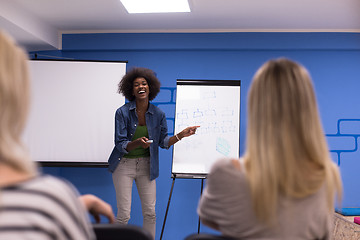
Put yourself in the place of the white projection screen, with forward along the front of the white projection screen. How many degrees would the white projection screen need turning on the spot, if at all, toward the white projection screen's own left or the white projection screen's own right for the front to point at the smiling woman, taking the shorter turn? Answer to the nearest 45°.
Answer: approximately 45° to the white projection screen's own left

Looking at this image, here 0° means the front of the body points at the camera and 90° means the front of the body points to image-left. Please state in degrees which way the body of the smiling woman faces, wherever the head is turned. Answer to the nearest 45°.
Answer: approximately 0°

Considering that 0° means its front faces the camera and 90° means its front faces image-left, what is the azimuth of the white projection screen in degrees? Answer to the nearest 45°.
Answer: approximately 0°

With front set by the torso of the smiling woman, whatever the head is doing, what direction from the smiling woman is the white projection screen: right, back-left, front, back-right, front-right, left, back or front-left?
back-right

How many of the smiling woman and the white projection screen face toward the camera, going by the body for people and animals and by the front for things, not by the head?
2
